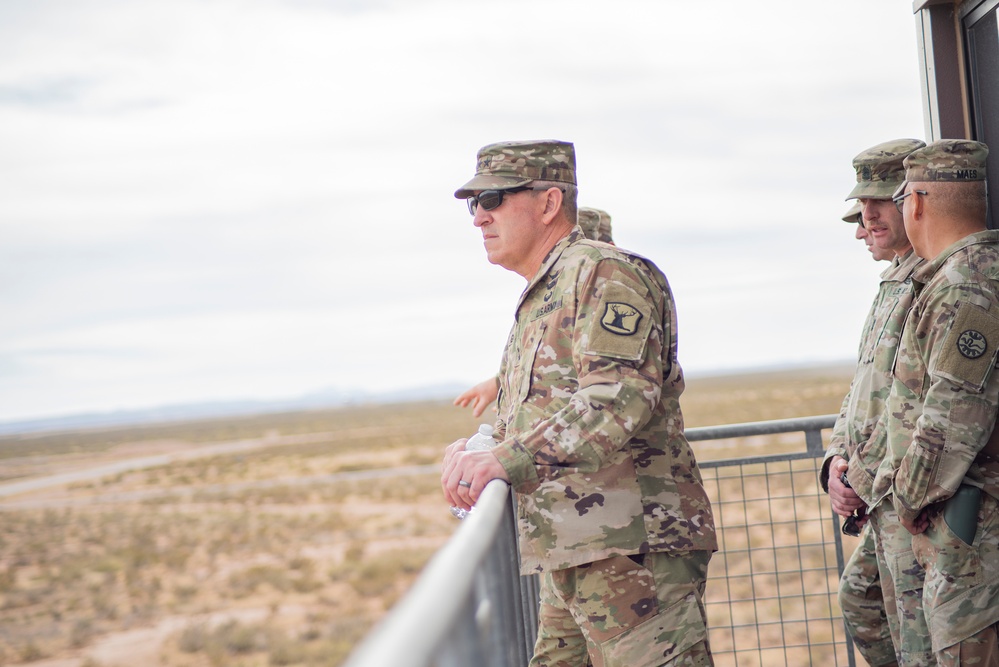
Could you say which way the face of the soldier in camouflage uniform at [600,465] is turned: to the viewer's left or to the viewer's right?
to the viewer's left

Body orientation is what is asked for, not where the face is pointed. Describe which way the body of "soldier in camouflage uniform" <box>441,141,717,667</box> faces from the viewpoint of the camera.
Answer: to the viewer's left

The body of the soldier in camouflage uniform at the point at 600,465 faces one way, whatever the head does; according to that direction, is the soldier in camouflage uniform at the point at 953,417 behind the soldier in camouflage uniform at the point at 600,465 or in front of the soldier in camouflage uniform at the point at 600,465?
behind

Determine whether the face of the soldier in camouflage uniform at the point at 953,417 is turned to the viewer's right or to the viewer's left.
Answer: to the viewer's left

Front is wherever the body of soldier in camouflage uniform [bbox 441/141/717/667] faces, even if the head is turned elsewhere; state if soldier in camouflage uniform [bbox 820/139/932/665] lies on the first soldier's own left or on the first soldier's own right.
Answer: on the first soldier's own right
